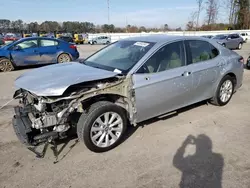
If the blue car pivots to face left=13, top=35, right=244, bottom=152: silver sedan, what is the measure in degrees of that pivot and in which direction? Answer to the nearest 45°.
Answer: approximately 90° to its left

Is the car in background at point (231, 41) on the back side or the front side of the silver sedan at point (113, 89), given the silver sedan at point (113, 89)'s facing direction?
on the back side

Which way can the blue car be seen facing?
to the viewer's left

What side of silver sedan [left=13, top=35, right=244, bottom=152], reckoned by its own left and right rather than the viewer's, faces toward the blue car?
right

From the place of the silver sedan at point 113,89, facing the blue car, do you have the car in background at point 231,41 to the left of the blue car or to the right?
right

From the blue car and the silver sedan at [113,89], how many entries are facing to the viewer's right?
0

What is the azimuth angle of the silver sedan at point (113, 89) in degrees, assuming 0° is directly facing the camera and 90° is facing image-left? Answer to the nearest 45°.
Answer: approximately 45°
